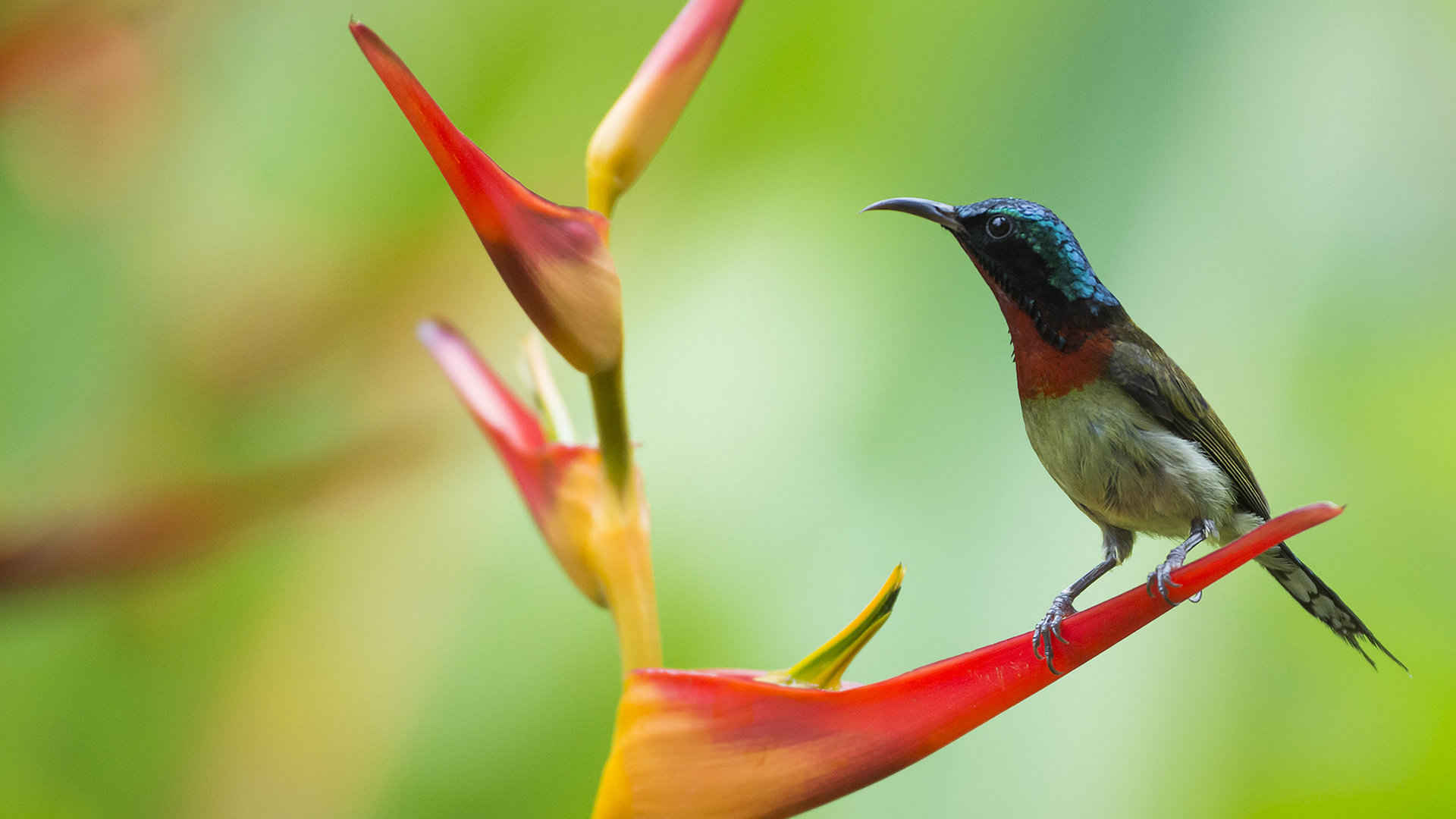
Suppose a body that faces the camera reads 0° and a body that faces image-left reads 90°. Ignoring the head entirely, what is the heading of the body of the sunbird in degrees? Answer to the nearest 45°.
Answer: approximately 90°
